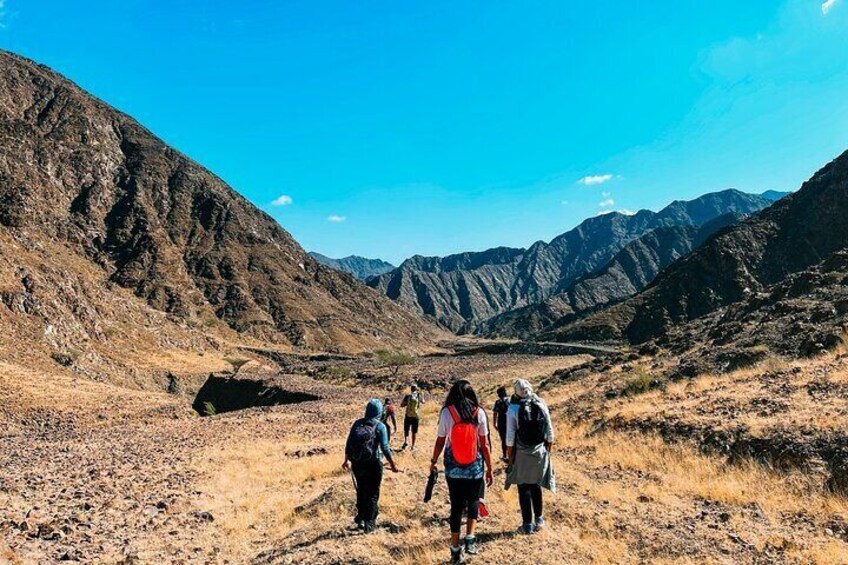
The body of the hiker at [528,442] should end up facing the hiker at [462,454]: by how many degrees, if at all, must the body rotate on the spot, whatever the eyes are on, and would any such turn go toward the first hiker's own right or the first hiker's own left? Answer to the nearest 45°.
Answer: approximately 135° to the first hiker's own left

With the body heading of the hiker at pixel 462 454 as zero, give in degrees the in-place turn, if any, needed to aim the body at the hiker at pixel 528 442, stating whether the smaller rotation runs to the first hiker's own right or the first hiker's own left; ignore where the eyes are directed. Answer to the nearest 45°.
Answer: approximately 45° to the first hiker's own right

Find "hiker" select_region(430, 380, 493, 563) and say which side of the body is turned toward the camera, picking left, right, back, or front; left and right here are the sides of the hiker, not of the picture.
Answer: back

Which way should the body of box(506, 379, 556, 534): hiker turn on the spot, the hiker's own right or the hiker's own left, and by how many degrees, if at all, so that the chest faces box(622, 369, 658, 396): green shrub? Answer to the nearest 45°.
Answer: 0° — they already face it

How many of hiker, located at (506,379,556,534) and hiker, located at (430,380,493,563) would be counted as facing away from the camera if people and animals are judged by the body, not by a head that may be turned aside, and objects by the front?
2

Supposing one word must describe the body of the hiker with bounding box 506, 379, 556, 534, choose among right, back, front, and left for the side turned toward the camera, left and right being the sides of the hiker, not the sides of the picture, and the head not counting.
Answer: back

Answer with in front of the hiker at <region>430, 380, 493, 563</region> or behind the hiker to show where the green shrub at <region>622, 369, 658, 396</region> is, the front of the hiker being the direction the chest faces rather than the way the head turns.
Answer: in front

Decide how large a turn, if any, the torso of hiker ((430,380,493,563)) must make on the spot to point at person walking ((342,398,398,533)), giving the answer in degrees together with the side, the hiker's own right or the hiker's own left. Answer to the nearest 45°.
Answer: approximately 45° to the hiker's own left
